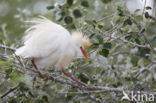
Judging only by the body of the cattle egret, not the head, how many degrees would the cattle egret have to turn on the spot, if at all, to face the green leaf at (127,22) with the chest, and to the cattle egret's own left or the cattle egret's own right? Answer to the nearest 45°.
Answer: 0° — it already faces it

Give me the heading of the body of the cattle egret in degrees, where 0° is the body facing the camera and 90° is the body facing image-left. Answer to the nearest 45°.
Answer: approximately 270°
